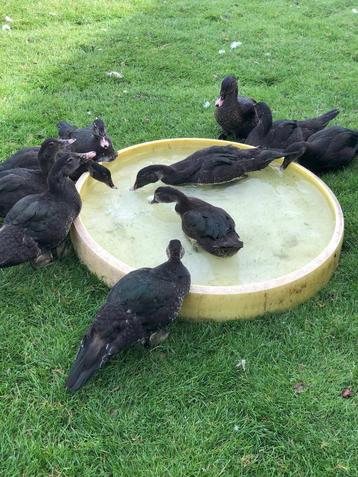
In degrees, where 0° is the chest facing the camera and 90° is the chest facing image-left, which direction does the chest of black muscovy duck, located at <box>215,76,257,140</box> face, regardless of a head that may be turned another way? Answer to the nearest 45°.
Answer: approximately 45°

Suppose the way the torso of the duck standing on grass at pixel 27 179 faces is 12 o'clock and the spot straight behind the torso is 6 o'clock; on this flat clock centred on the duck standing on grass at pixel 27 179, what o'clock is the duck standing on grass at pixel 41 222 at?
the duck standing on grass at pixel 41 222 is roughly at 3 o'clock from the duck standing on grass at pixel 27 179.

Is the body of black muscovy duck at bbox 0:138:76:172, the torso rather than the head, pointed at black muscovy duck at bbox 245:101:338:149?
yes

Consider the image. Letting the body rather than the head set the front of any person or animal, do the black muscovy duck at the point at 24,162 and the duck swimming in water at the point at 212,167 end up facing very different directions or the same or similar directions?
very different directions

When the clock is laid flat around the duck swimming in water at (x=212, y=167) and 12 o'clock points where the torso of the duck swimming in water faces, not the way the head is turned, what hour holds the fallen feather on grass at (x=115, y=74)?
The fallen feather on grass is roughly at 2 o'clock from the duck swimming in water.

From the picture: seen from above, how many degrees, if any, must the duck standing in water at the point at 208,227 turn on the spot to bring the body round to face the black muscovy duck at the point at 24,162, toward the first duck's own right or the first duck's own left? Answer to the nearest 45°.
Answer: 0° — it already faces it

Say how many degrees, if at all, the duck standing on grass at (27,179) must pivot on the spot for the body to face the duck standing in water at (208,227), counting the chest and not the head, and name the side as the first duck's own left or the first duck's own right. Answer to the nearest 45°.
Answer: approximately 45° to the first duck's own right

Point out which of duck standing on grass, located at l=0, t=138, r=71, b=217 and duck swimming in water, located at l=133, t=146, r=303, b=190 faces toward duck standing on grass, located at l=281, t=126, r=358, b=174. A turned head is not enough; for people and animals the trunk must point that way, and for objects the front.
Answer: duck standing on grass, located at l=0, t=138, r=71, b=217

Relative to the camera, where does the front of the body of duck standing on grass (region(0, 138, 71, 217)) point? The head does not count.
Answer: to the viewer's right

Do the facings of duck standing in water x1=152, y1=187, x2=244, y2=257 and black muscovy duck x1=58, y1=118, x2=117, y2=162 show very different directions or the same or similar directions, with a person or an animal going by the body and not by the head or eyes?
very different directions

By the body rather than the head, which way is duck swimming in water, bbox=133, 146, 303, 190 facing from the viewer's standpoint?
to the viewer's left

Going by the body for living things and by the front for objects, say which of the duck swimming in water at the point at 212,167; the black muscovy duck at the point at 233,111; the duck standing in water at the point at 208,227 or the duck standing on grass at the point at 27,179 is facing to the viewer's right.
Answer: the duck standing on grass
